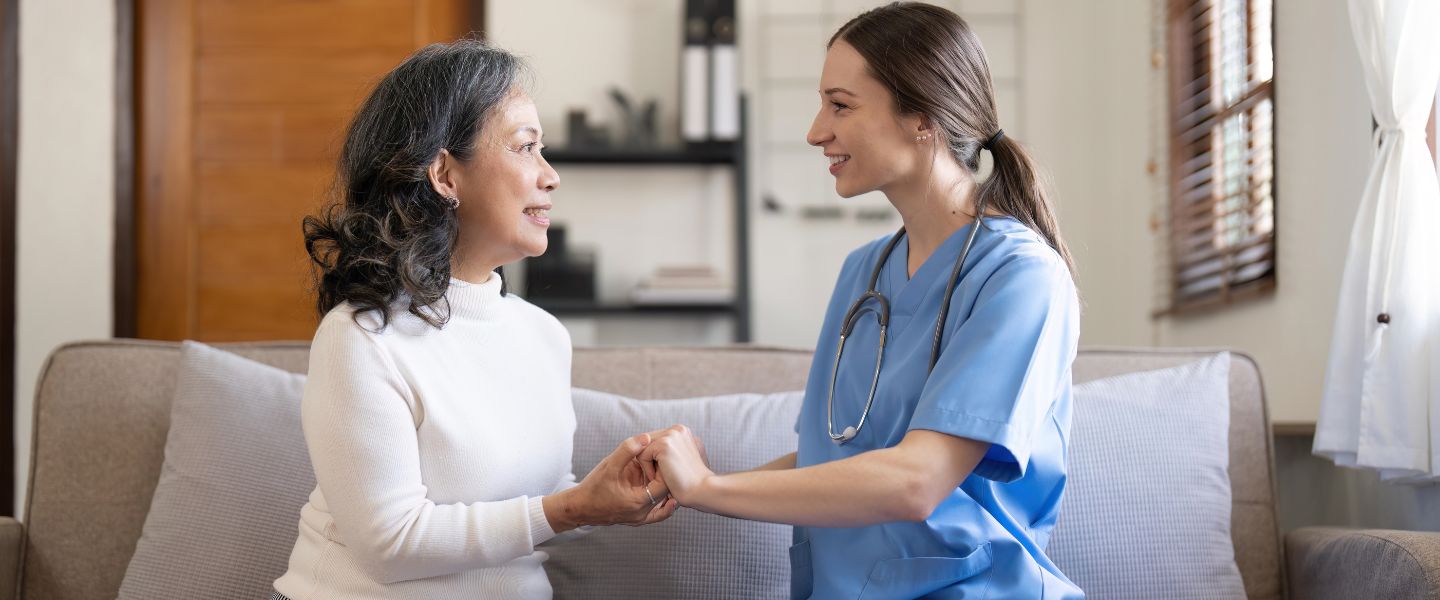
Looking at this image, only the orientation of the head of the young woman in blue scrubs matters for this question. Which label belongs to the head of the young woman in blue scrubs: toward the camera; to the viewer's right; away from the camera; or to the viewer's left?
to the viewer's left

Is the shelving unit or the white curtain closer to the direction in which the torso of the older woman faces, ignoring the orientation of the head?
the white curtain

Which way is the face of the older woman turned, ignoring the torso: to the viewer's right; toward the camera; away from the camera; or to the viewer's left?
to the viewer's right

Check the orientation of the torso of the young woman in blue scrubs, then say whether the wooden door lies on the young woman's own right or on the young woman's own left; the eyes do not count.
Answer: on the young woman's own right

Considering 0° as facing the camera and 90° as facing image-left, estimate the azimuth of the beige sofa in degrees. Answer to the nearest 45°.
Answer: approximately 0°

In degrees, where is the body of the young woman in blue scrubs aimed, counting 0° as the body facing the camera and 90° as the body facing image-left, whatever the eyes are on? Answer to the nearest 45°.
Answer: approximately 45°

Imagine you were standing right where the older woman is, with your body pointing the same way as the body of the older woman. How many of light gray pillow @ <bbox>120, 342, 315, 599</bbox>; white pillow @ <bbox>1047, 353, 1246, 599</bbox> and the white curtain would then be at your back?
1

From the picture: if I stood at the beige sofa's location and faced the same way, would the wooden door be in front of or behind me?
behind

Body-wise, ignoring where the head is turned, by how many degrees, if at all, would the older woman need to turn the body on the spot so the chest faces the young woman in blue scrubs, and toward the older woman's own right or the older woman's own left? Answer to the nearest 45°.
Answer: approximately 45° to the older woman's own left

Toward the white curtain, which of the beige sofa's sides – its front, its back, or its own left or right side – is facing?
left

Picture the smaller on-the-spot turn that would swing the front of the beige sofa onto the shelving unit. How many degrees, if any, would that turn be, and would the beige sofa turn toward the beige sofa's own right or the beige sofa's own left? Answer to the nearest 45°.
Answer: approximately 135° to the beige sofa's own left
